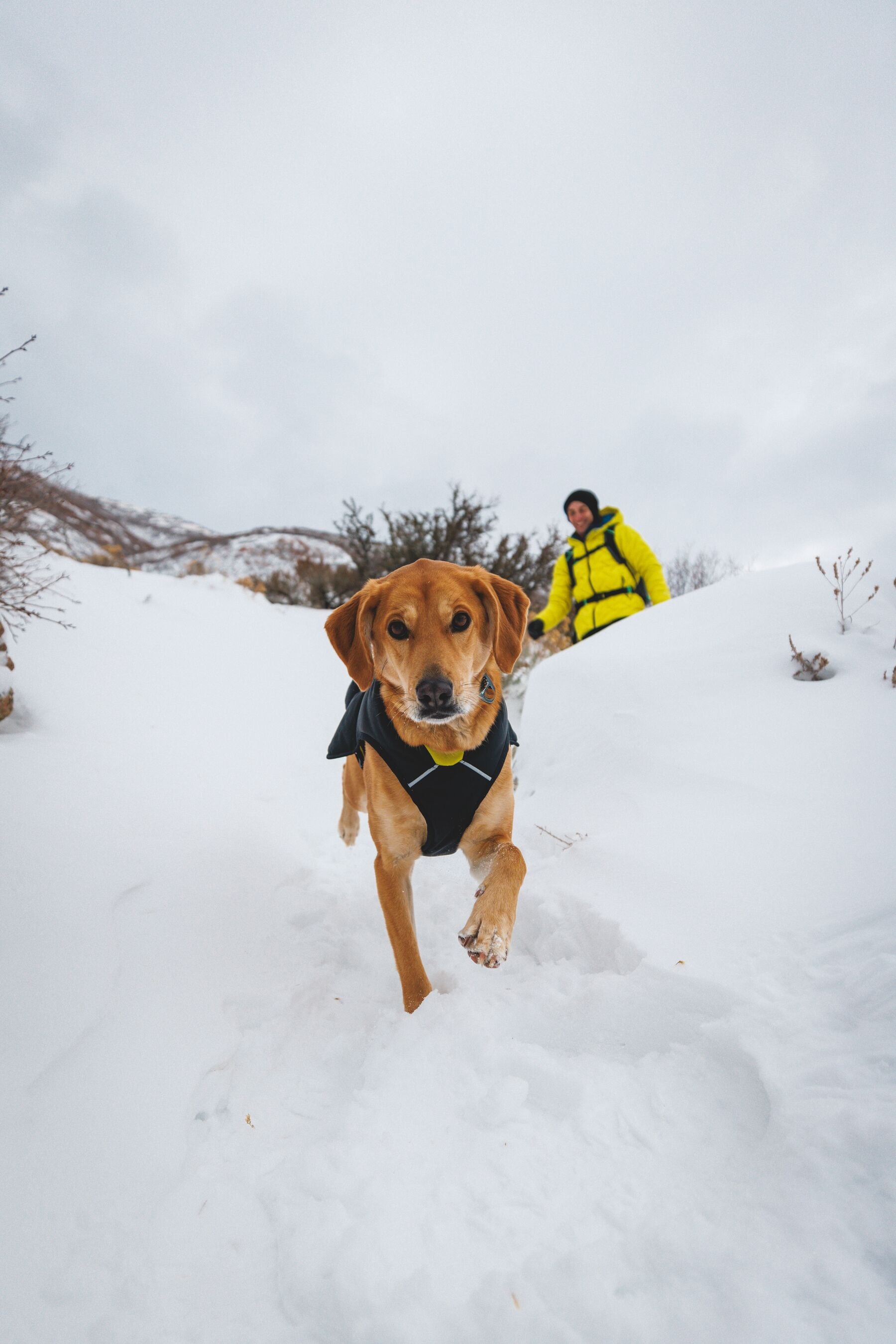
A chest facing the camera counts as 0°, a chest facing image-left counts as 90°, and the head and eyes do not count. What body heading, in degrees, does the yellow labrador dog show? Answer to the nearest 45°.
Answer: approximately 0°

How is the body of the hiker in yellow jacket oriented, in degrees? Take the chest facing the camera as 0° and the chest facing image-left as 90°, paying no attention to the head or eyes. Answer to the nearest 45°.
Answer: approximately 45°

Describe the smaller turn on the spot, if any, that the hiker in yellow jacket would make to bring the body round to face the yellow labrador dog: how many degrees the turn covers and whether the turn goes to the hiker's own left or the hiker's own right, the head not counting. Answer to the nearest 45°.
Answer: approximately 45° to the hiker's own left

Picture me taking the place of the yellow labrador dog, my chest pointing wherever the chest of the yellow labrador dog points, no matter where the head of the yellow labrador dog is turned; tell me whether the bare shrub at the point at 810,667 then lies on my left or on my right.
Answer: on my left

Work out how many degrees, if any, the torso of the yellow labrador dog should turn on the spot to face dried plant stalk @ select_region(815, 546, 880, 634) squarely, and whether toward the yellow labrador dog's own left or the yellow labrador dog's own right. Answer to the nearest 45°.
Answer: approximately 135° to the yellow labrador dog's own left

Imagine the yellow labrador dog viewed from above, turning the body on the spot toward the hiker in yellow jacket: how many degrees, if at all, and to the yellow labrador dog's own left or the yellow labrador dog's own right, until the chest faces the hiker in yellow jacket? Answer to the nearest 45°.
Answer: approximately 135° to the yellow labrador dog's own left

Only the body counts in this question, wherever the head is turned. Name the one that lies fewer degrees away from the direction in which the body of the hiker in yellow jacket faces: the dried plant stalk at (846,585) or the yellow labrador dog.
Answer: the yellow labrador dog

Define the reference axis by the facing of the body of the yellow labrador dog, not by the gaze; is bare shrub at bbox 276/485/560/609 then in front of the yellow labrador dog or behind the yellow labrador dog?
behind
